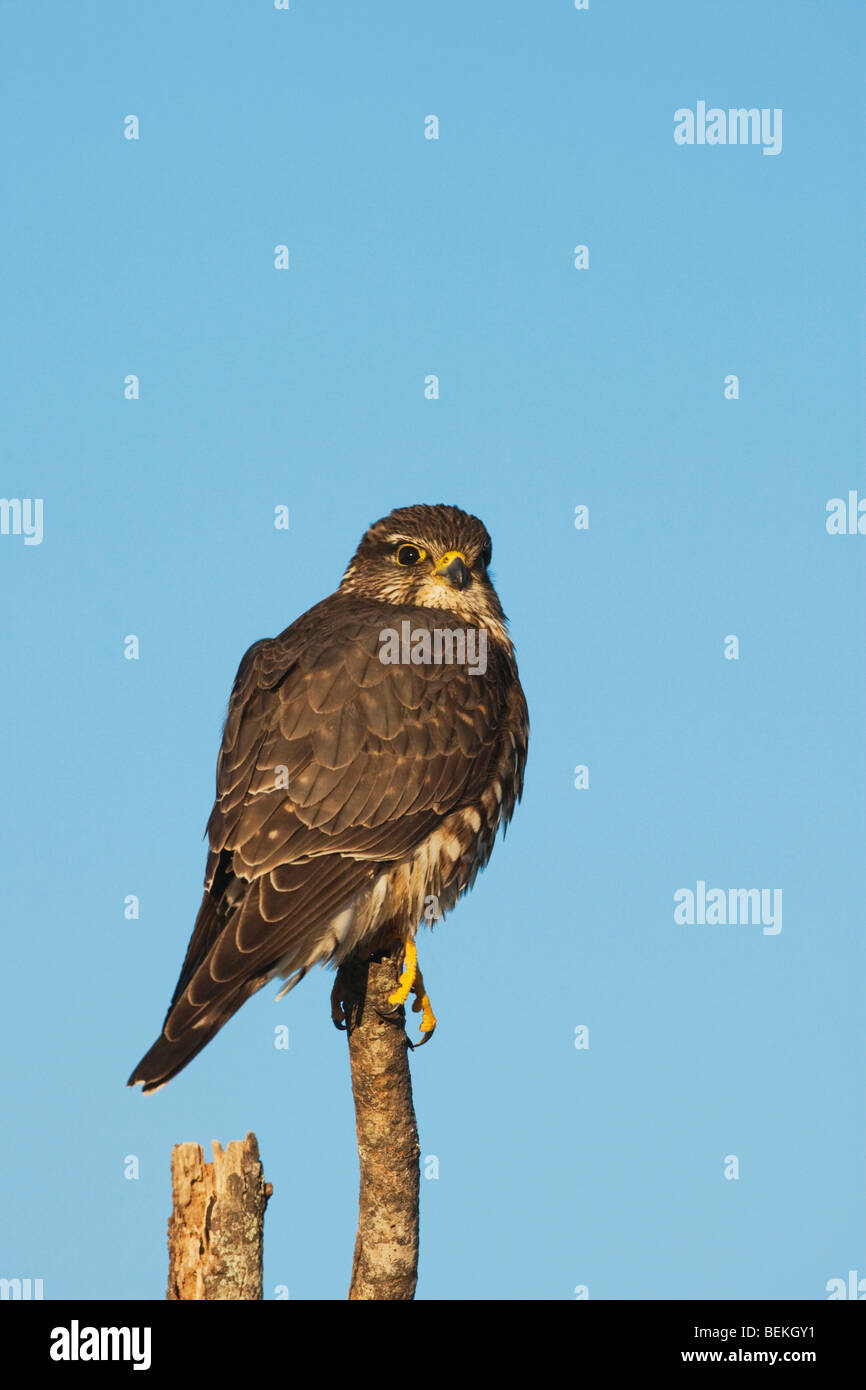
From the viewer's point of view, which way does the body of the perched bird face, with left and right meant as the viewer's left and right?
facing away from the viewer and to the right of the viewer
